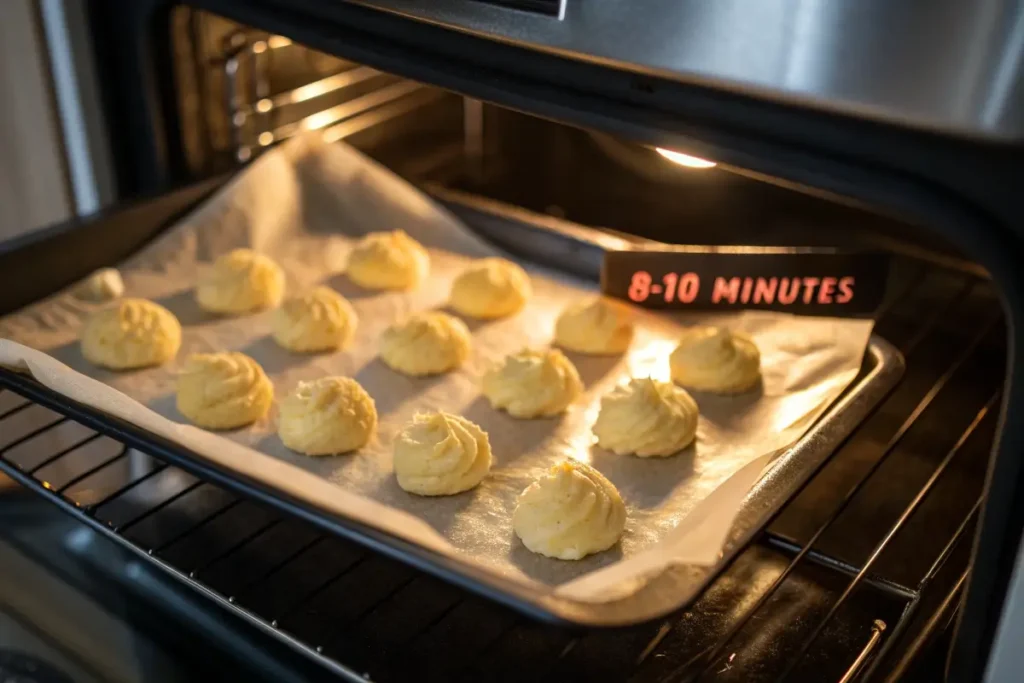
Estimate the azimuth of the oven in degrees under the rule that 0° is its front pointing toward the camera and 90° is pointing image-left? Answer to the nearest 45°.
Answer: approximately 45°
